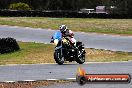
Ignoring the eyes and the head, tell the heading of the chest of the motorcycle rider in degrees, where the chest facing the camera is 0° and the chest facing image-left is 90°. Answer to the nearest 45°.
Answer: approximately 45°

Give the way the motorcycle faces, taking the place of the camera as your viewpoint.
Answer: facing the viewer and to the left of the viewer
